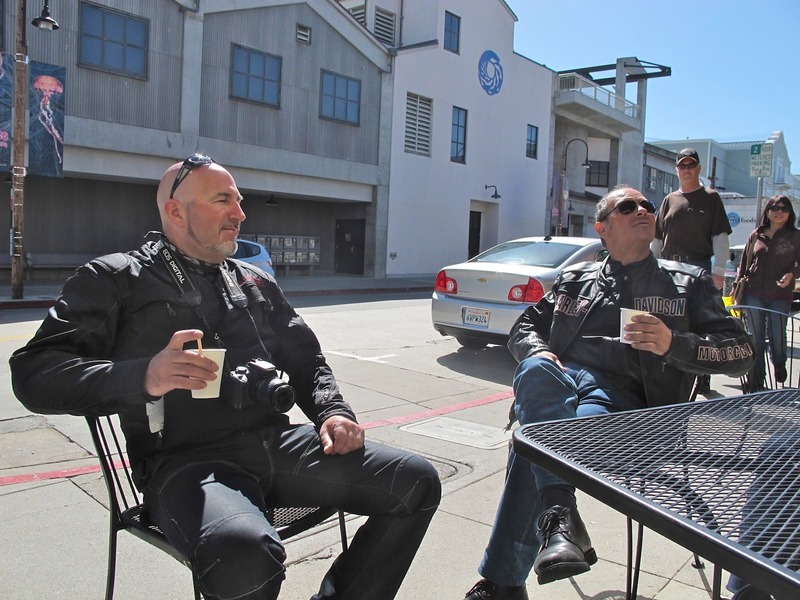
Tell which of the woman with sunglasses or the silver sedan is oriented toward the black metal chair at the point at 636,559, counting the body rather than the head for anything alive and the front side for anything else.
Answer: the woman with sunglasses

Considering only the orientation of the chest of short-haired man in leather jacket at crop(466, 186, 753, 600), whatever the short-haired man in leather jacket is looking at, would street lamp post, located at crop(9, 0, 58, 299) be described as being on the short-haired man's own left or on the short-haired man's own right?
on the short-haired man's own right

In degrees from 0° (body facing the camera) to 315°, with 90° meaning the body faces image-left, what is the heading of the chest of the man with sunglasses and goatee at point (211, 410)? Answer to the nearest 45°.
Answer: approximately 315°

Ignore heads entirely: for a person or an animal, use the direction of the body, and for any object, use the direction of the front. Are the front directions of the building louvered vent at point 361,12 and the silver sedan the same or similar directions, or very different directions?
very different directions

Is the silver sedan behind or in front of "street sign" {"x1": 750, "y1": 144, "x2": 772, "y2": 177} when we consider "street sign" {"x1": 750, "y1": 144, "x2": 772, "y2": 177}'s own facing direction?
in front

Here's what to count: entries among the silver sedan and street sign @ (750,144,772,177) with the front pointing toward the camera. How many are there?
1

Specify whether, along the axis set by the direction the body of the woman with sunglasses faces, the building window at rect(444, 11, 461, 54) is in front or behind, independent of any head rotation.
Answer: behind

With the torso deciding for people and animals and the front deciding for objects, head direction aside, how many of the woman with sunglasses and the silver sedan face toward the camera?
1
